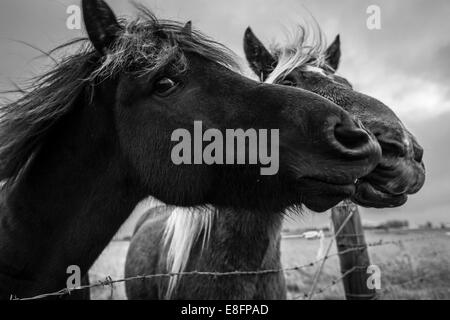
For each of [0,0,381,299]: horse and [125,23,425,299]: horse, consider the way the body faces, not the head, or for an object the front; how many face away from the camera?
0

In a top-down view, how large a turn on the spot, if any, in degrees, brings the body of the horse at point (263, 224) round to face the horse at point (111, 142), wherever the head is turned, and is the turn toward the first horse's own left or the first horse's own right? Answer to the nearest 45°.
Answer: approximately 90° to the first horse's own right

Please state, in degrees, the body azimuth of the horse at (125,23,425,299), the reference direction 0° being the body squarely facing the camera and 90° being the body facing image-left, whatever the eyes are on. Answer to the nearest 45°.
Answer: approximately 315°

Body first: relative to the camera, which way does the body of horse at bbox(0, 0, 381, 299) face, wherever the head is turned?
to the viewer's right
